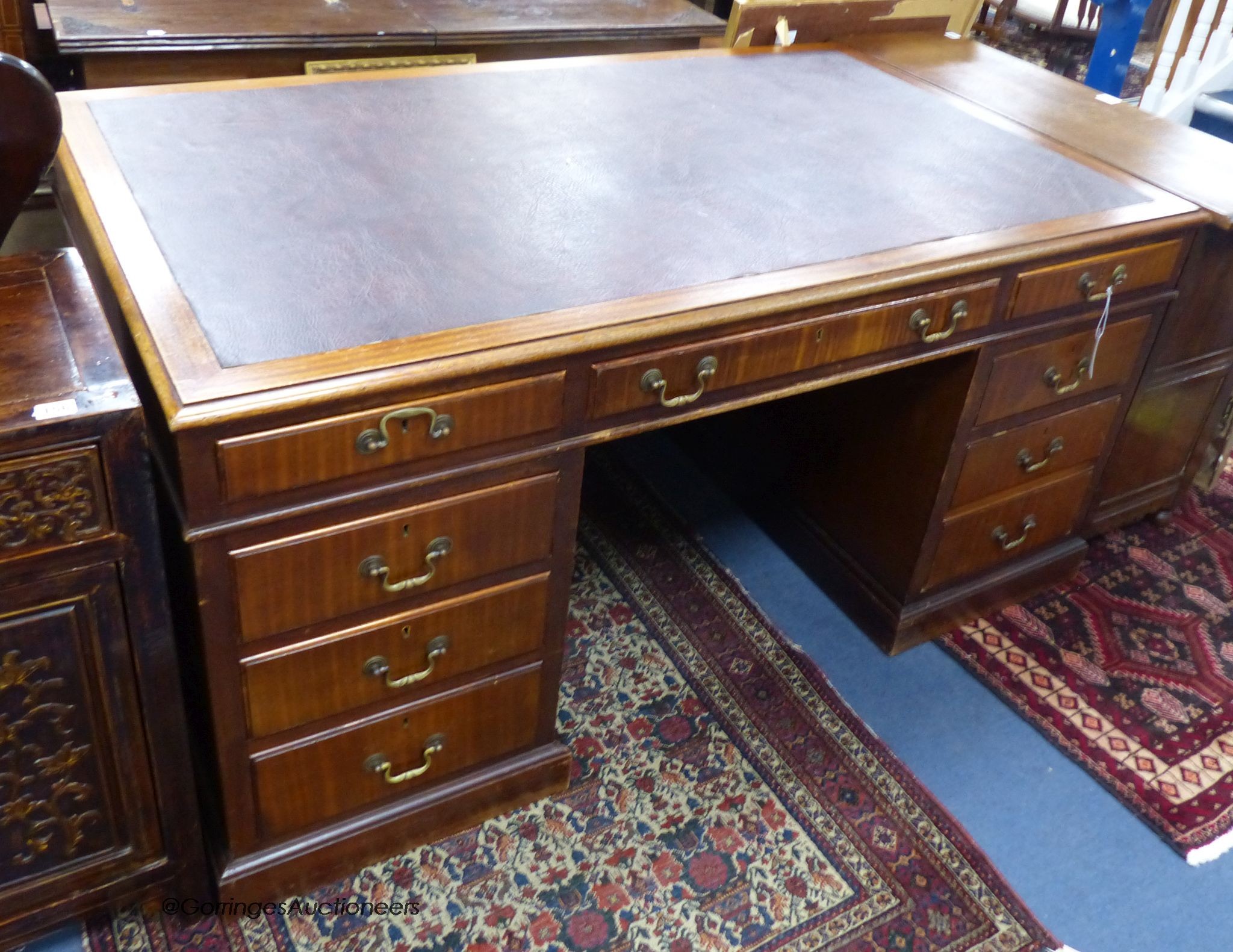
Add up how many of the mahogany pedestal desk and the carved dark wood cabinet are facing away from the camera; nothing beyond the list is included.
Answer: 0

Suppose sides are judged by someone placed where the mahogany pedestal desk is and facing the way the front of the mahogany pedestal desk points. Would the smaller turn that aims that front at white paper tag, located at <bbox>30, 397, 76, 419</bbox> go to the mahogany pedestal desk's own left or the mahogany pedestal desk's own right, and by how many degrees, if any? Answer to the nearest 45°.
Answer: approximately 90° to the mahogany pedestal desk's own right

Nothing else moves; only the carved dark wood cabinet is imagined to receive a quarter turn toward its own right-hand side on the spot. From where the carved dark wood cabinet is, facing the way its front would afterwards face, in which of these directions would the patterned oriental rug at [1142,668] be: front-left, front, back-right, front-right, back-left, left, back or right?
back

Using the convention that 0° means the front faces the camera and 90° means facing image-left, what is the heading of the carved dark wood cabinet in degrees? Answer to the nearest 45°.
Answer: approximately 0°

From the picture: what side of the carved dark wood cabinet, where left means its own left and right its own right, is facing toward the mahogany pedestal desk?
left
